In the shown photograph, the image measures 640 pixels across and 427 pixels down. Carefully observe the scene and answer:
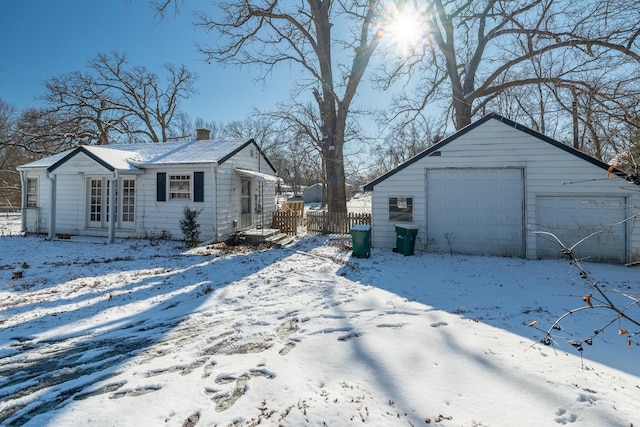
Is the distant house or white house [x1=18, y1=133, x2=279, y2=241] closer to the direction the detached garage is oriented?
the white house

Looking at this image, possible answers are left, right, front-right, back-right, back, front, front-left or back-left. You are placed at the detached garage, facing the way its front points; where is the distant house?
back-right

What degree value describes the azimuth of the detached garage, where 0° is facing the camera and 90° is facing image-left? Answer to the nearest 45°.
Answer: approximately 0°

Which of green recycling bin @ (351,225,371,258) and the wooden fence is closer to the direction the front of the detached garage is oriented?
the green recycling bin

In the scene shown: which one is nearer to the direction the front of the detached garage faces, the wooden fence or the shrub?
the shrub

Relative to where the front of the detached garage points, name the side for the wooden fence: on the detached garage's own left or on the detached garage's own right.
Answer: on the detached garage's own right

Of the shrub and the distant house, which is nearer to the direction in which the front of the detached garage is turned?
the shrub

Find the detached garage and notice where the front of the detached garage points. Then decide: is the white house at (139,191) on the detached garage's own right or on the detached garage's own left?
on the detached garage's own right

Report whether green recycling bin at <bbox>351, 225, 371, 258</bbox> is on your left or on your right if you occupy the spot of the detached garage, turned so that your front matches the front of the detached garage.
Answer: on your right
